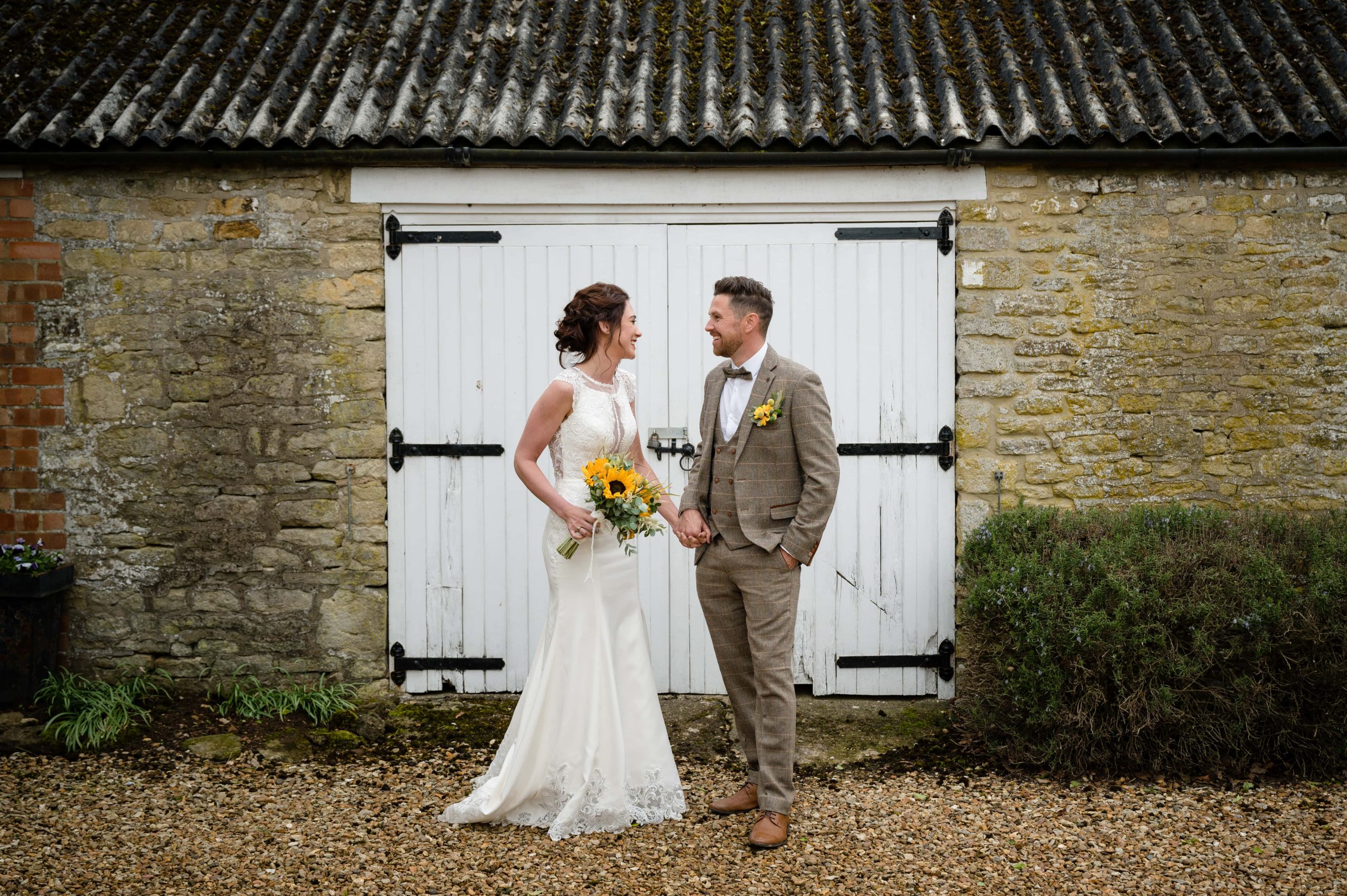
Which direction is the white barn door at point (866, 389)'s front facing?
toward the camera

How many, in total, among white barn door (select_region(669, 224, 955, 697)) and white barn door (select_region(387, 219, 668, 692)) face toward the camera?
2

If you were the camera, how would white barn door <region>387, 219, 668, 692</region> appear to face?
facing the viewer

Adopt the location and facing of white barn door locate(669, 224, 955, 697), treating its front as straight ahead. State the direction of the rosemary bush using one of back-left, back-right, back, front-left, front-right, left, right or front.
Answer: front-left

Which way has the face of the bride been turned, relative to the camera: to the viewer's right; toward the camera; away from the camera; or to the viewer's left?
to the viewer's right

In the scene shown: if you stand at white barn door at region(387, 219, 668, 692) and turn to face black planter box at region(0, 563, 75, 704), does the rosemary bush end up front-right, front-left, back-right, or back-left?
back-left

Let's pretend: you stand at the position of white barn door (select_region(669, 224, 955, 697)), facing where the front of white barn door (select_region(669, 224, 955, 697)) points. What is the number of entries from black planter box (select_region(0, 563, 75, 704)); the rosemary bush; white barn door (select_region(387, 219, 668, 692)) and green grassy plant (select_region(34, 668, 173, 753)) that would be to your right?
3

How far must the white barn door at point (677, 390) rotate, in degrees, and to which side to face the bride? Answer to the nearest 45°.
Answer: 0° — it already faces them

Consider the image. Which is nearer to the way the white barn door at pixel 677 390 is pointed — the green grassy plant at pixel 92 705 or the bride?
the bride

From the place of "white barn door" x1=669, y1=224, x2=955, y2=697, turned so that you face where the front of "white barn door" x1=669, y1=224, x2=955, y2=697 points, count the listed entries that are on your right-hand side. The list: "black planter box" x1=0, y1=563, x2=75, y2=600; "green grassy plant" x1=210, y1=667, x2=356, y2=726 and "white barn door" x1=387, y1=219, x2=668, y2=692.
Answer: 3

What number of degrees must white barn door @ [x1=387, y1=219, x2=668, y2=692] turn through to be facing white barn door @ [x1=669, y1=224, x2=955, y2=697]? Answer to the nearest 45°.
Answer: approximately 90° to its left

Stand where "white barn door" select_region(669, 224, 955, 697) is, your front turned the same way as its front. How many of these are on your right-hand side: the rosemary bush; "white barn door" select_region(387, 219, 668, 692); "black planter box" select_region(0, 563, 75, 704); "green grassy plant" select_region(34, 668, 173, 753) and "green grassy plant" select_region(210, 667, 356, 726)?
4

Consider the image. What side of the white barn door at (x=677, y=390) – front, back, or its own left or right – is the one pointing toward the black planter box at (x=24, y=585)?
right

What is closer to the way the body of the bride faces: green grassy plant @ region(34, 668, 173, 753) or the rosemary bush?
the rosemary bush

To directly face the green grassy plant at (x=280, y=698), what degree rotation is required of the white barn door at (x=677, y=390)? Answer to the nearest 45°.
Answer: approximately 90° to its right
